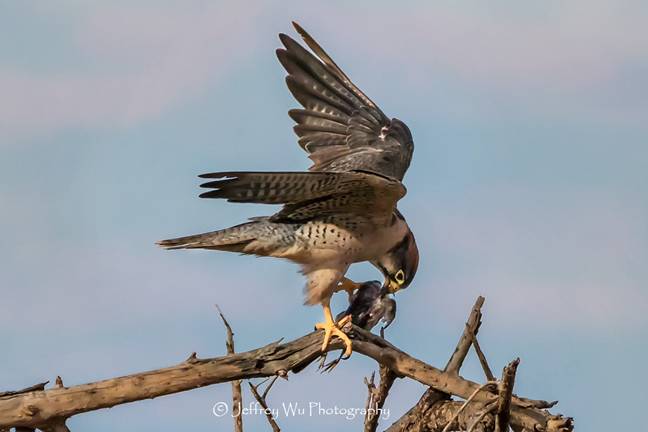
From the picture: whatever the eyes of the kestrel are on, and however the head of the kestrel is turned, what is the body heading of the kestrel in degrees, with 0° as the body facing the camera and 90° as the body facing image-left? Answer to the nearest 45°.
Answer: approximately 270°
